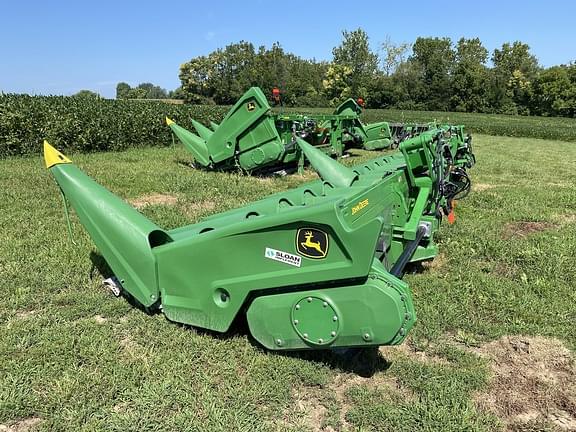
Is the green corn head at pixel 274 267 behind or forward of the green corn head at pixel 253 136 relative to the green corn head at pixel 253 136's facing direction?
behind

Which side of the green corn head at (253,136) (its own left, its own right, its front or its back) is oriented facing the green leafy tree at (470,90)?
right

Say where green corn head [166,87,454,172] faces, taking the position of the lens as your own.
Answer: facing away from the viewer and to the left of the viewer

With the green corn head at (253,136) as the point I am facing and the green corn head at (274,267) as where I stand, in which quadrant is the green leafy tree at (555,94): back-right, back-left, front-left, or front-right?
front-right

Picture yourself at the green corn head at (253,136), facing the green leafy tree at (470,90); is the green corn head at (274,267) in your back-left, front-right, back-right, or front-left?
back-right

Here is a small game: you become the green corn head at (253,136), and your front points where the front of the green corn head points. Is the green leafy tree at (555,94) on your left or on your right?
on your right
